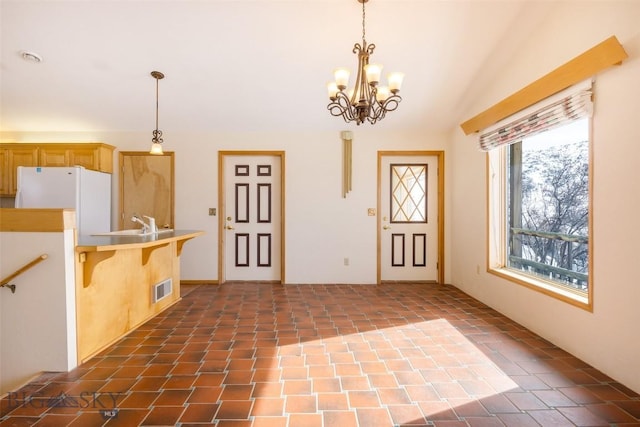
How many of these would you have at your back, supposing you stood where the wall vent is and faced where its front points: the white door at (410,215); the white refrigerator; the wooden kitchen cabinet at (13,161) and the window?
2

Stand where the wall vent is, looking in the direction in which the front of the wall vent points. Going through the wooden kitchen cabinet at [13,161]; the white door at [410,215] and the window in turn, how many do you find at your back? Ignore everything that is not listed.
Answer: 1

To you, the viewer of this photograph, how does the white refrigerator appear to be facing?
facing the viewer and to the left of the viewer

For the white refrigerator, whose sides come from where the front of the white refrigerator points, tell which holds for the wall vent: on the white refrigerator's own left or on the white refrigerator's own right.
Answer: on the white refrigerator's own left

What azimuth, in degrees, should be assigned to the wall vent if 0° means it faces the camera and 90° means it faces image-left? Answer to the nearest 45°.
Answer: approximately 315°

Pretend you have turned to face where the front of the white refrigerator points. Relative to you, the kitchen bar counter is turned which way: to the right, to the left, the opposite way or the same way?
to the left

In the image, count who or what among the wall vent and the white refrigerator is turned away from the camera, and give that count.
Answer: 0

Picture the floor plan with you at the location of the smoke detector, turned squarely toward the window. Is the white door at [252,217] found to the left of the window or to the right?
left

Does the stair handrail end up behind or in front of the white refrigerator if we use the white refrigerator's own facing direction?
in front

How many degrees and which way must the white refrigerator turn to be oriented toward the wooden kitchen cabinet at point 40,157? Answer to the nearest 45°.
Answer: approximately 135° to its right

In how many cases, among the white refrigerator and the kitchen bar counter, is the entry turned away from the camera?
0

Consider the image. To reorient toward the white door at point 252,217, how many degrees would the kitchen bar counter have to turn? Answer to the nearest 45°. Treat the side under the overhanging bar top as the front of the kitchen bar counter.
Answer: approximately 90° to its left

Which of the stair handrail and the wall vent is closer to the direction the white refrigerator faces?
the stair handrail

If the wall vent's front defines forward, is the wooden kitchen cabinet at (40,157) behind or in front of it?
behind

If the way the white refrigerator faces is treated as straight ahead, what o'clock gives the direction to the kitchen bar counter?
The kitchen bar counter is roughly at 10 o'clock from the white refrigerator.

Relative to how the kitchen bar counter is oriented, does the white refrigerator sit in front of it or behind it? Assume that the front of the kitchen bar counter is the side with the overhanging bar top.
behind

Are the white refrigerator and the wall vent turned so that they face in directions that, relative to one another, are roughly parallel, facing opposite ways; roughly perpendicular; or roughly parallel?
roughly perpendicular

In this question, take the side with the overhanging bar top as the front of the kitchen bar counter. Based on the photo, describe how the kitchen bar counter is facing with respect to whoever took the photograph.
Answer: facing the viewer and to the right of the viewer
